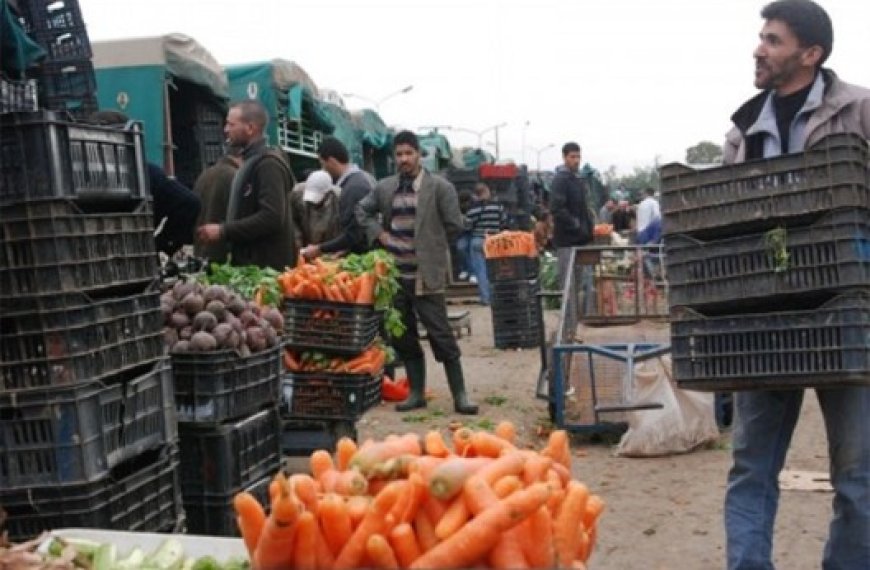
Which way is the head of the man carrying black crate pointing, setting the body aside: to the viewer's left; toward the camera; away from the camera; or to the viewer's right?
to the viewer's left

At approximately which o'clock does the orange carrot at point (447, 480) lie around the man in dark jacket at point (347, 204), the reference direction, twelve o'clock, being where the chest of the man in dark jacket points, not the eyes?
The orange carrot is roughly at 9 o'clock from the man in dark jacket.

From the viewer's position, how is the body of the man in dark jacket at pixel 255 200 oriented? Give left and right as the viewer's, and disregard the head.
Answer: facing to the left of the viewer

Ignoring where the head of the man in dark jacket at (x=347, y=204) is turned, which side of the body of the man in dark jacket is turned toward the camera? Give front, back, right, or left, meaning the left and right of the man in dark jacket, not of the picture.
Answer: left

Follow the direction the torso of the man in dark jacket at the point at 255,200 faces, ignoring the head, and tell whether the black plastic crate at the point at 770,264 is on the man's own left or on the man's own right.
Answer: on the man's own left

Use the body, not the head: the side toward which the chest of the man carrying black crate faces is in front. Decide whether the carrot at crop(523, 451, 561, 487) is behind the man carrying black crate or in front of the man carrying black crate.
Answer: in front

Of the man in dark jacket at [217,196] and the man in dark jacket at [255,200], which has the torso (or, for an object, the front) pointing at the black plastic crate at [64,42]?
the man in dark jacket at [255,200]
